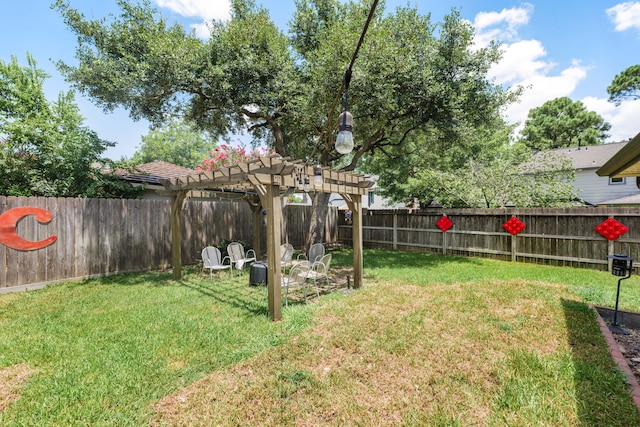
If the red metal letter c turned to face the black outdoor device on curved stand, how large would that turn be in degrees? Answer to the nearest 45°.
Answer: approximately 45° to its left

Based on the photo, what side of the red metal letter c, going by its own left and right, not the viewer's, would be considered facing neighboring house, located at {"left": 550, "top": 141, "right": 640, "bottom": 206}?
left

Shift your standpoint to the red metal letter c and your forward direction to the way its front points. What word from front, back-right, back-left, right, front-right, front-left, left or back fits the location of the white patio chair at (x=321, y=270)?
front-left

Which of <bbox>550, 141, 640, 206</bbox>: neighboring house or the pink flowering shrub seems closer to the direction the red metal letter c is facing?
the neighboring house

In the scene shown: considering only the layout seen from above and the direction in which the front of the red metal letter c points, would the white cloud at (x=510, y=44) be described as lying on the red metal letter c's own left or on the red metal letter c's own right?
on the red metal letter c's own left

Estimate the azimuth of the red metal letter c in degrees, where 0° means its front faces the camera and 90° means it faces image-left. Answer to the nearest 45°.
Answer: approximately 0°

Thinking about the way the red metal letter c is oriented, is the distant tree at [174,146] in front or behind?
behind
